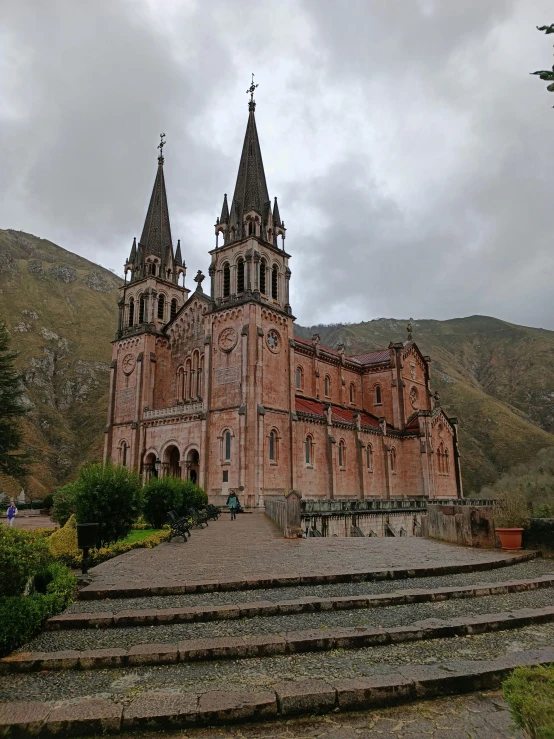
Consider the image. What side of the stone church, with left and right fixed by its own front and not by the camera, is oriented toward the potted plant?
left

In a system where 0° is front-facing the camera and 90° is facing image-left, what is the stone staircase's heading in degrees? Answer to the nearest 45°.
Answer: approximately 0°

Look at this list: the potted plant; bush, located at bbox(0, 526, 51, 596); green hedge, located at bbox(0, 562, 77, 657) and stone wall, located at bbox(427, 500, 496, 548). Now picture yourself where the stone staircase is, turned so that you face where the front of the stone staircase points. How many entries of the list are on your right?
2

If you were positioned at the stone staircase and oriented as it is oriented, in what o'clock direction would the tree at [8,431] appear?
The tree is roughly at 5 o'clock from the stone staircase.

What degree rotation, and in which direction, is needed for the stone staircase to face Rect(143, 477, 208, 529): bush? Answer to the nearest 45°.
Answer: approximately 180°

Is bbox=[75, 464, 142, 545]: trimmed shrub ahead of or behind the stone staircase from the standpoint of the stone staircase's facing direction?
behind

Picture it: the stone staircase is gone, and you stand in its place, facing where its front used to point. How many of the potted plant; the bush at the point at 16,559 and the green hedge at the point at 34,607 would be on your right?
2

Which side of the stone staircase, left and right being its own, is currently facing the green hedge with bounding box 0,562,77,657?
right

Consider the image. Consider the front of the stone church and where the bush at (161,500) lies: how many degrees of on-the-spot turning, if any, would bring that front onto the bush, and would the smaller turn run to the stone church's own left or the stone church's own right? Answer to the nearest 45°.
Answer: approximately 45° to the stone church's own left

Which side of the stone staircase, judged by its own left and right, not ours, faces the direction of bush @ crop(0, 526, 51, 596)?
right

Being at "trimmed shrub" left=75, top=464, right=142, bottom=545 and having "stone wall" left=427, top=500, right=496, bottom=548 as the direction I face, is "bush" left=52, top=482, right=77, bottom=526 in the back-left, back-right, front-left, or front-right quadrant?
back-left
